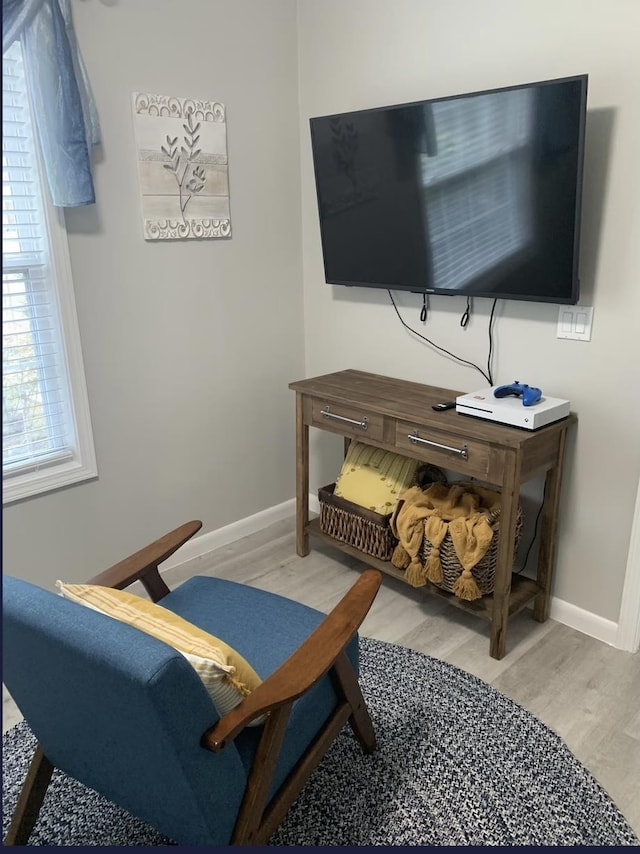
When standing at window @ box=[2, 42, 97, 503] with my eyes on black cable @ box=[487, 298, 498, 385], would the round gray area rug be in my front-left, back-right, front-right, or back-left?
front-right

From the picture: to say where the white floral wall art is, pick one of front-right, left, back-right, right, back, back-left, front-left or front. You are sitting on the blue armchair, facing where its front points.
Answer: front-left

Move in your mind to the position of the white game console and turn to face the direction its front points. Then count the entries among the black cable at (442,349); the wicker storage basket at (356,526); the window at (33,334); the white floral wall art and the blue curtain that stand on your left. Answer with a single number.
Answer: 0

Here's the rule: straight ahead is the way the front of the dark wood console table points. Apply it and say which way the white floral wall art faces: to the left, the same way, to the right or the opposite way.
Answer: to the left

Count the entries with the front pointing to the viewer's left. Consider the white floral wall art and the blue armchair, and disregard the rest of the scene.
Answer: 0

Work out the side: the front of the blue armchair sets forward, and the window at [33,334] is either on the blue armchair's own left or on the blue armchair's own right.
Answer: on the blue armchair's own left

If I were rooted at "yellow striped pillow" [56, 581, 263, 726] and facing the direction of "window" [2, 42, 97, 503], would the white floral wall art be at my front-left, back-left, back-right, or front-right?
front-right

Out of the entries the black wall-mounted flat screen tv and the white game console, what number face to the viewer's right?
0

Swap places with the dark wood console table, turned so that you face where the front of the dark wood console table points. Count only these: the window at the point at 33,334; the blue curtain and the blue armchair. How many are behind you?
0

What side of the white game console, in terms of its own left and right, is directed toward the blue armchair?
front

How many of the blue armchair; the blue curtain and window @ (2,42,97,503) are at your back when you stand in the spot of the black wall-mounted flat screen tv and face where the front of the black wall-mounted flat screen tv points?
0

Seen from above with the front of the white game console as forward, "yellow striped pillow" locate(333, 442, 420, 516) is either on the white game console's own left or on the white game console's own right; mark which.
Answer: on the white game console's own right

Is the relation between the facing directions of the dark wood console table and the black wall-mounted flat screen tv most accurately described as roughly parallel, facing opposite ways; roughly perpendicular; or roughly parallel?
roughly parallel

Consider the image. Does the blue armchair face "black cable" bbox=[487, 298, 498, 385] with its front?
yes

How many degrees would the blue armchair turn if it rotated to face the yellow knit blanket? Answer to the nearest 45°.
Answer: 0° — it already faces it

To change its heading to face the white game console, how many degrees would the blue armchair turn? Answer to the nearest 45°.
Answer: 0° — it already faces it

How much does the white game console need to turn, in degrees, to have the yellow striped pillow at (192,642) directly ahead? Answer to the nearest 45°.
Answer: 0° — it already faces it

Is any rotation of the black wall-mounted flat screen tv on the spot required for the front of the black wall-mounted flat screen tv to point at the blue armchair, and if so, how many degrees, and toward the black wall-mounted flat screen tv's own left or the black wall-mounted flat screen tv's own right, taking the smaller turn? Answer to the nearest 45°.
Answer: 0° — it already faces it

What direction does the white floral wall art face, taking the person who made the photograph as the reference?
facing the viewer and to the right of the viewer

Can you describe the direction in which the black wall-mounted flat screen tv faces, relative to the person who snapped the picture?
facing the viewer and to the left of the viewer

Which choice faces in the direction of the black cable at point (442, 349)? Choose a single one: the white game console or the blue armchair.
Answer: the blue armchair

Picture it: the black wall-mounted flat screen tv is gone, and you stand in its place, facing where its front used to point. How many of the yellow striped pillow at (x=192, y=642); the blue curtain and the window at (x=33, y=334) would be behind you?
0
